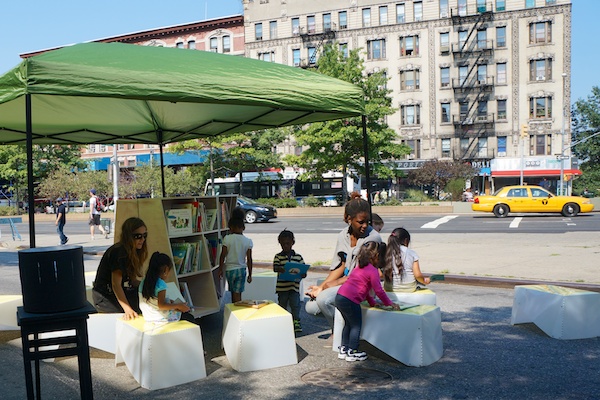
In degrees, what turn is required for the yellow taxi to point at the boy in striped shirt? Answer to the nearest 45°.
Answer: approximately 90° to its right

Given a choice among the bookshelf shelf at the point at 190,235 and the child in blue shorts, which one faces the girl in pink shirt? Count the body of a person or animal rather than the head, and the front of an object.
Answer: the bookshelf shelf

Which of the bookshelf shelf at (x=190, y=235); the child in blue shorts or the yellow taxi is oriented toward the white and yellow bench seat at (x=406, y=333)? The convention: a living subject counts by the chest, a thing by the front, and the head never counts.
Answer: the bookshelf shelf

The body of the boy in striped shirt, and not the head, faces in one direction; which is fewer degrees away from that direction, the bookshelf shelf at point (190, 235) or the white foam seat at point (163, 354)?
the white foam seat

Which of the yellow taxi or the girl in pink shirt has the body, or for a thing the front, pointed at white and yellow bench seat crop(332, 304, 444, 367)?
the girl in pink shirt

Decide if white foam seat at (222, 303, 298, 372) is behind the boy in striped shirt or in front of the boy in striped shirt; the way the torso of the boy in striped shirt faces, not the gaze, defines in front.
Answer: in front

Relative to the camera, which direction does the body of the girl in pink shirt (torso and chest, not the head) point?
to the viewer's right

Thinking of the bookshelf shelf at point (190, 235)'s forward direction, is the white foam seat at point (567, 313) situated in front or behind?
in front

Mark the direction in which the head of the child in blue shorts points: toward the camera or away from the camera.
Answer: away from the camera

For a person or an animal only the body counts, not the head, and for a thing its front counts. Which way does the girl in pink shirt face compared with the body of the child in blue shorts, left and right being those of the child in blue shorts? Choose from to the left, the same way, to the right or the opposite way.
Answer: to the right

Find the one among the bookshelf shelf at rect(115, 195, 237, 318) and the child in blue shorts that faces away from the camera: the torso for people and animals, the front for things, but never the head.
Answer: the child in blue shorts

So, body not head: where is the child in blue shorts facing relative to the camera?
away from the camera

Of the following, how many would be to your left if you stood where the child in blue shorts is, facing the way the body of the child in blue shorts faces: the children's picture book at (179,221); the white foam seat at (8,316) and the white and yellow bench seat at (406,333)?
2

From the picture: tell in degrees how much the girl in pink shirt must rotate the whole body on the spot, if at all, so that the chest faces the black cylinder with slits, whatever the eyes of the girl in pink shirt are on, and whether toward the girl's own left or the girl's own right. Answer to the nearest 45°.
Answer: approximately 135° to the girl's own right
